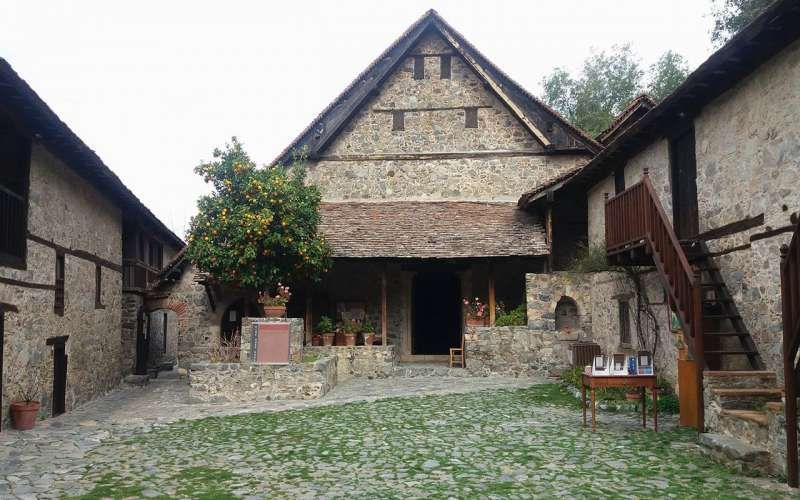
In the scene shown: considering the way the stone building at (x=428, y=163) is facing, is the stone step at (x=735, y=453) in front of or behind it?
in front

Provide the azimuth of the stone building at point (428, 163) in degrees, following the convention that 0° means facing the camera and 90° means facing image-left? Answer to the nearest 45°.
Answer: approximately 0°

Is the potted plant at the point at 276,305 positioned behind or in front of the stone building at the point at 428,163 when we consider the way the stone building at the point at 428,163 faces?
in front

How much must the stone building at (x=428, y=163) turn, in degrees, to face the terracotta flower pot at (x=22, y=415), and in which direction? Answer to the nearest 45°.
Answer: approximately 45° to its right

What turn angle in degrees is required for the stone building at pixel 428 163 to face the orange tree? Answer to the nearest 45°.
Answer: approximately 45° to its right

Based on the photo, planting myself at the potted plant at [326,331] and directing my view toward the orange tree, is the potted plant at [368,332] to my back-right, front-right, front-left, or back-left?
back-left

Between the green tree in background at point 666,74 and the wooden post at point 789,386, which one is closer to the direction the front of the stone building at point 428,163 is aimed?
the wooden post

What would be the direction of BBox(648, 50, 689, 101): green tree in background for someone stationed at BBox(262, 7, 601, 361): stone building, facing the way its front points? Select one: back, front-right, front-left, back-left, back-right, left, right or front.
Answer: back-left

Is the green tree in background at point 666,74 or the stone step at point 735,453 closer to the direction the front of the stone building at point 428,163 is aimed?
the stone step
